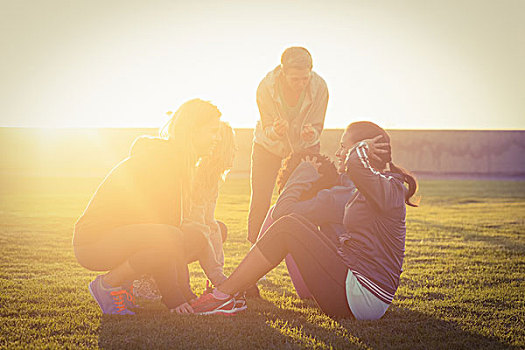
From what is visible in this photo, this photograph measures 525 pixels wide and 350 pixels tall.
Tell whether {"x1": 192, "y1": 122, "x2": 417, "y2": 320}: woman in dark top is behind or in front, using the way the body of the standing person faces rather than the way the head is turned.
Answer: in front

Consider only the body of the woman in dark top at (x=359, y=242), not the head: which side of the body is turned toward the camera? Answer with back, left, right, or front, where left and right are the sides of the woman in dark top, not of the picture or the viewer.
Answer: left

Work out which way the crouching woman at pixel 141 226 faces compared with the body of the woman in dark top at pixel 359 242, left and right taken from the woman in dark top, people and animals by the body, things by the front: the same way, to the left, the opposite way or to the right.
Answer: the opposite way

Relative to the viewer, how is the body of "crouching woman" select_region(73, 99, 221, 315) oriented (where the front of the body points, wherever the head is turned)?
to the viewer's right

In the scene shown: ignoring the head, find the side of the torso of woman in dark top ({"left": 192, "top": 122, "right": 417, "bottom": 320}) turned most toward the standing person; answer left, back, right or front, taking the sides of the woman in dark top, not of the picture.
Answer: right

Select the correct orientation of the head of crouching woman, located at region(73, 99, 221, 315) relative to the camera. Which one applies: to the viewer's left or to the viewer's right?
to the viewer's right

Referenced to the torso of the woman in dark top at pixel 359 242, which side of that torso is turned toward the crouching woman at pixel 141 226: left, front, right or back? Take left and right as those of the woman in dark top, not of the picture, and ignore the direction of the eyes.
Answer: front

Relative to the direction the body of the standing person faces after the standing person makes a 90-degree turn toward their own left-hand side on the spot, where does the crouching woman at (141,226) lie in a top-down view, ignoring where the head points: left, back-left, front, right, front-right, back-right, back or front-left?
back-right

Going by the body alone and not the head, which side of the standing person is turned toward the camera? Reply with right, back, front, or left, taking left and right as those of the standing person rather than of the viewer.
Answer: front

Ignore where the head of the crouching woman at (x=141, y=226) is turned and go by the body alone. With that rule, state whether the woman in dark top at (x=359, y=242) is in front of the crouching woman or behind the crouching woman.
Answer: in front

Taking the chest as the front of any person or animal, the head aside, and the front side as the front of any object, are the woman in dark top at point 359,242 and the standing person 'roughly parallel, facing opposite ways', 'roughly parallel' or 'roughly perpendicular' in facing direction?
roughly perpendicular
